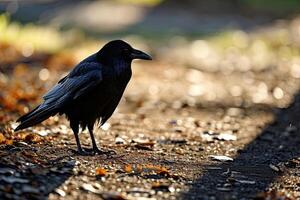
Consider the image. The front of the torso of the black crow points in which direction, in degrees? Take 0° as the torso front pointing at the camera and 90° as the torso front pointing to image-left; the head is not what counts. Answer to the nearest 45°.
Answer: approximately 270°

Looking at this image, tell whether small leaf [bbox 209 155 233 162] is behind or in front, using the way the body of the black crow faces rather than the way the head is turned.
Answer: in front
